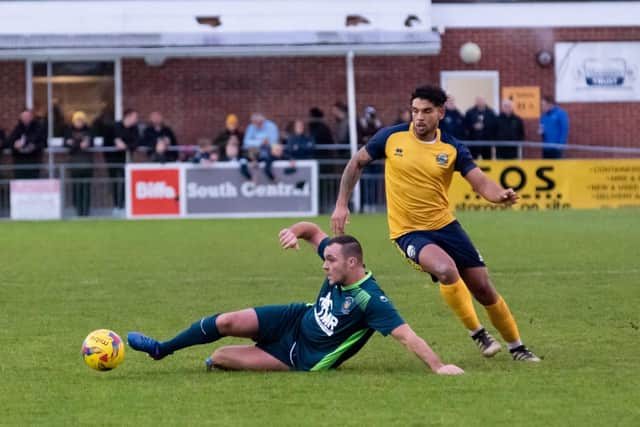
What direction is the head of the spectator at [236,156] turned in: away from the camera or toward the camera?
toward the camera

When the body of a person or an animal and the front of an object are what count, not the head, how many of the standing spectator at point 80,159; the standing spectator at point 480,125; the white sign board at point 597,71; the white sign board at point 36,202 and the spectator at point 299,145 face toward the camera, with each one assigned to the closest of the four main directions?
5

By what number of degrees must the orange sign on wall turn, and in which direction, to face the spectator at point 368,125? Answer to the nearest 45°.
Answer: approximately 45° to its right

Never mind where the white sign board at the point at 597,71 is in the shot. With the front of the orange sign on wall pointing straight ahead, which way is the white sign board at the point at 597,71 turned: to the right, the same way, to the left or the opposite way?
the same way

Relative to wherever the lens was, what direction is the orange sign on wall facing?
facing the viewer

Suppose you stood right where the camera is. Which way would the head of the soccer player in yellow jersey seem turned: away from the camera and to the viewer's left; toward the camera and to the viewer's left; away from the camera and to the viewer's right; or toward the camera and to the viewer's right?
toward the camera and to the viewer's left

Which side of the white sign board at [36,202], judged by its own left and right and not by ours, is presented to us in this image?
front

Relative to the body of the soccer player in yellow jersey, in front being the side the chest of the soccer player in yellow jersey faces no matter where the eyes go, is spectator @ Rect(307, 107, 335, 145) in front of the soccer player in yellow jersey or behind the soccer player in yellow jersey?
behind

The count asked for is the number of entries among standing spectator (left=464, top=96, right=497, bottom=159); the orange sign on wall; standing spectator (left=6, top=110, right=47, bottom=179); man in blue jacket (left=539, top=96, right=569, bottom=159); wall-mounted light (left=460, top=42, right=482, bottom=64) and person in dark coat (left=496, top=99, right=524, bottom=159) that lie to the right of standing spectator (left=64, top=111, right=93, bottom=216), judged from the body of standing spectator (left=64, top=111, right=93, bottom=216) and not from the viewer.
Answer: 1

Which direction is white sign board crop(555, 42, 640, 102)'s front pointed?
toward the camera

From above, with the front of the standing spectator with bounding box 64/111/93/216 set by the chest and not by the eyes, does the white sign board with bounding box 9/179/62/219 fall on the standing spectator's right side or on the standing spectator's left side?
on the standing spectator's right side

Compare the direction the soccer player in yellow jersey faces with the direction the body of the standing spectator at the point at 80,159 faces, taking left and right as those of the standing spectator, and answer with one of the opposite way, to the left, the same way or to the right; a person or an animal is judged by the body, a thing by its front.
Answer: the same way

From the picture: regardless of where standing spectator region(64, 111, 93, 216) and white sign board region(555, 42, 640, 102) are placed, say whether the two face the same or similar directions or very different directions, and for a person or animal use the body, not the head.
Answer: same or similar directions

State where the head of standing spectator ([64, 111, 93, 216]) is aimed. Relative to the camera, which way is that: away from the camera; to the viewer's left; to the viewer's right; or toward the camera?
toward the camera
